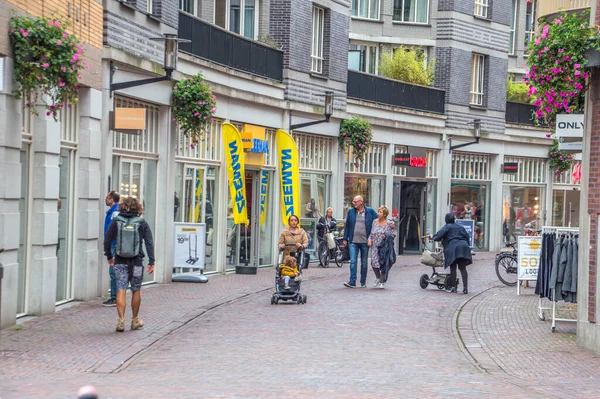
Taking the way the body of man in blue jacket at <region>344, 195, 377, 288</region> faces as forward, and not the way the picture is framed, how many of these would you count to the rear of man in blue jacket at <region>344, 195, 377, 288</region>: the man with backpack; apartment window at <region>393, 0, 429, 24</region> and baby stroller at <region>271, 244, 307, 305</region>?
1

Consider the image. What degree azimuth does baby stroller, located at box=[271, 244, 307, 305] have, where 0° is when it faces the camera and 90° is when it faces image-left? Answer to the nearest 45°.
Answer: approximately 0°

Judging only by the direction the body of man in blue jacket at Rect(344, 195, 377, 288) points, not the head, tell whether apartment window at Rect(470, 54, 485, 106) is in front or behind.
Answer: behind

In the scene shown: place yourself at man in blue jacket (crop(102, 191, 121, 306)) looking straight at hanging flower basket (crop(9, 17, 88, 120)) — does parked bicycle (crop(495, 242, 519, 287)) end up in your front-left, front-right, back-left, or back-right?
back-left

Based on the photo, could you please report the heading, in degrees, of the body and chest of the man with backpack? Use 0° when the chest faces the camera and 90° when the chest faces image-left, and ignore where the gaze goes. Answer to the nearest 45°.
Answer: approximately 180°

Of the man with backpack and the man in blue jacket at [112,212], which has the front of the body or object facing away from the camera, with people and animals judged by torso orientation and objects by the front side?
the man with backpack

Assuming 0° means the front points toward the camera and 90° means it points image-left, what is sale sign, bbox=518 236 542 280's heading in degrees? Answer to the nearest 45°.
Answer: approximately 0°

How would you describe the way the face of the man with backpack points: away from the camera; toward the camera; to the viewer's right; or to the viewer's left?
away from the camera
